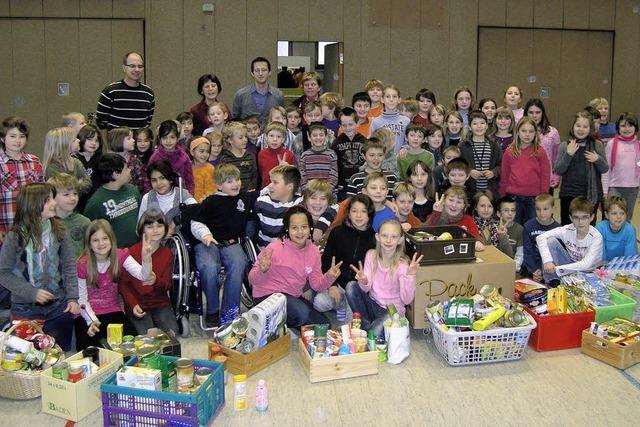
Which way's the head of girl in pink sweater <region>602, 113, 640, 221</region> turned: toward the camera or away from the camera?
toward the camera

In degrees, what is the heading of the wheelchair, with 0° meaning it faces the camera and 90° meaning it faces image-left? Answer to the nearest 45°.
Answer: approximately 0°

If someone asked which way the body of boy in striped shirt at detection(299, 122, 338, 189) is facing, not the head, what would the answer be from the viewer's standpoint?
toward the camera

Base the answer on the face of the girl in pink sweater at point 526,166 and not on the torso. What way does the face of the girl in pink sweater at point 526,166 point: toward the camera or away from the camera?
toward the camera

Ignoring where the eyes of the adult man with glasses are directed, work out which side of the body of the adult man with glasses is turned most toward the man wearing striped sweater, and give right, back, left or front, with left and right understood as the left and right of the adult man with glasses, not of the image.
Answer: right

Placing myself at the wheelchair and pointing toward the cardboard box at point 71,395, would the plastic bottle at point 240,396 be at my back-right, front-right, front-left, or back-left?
front-left

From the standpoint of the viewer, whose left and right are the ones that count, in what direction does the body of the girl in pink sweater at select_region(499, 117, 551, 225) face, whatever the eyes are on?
facing the viewer

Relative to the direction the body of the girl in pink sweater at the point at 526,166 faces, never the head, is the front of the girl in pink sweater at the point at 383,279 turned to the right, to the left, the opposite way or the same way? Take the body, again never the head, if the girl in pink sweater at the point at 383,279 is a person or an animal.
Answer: the same way

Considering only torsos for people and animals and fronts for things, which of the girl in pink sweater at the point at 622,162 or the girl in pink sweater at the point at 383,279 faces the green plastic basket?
the girl in pink sweater at the point at 622,162

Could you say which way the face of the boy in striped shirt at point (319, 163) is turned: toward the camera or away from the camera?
toward the camera

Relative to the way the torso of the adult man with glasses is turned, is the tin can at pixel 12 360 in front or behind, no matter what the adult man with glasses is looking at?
in front

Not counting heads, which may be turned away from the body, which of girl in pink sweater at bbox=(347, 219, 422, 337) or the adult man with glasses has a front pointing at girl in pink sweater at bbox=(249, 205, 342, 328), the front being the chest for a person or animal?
the adult man with glasses

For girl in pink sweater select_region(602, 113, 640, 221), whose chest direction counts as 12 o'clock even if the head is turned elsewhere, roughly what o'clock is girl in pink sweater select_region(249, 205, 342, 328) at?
girl in pink sweater select_region(249, 205, 342, 328) is roughly at 1 o'clock from girl in pink sweater select_region(602, 113, 640, 221).

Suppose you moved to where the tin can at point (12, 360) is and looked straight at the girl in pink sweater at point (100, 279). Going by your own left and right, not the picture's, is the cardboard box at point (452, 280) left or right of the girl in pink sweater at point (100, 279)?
right

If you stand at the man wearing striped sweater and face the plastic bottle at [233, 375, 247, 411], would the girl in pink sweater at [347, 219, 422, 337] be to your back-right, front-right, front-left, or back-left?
front-left

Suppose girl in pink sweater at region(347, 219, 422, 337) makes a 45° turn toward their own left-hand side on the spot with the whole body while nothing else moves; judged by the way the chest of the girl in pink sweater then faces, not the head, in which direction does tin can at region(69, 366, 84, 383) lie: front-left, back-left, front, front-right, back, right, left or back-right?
right

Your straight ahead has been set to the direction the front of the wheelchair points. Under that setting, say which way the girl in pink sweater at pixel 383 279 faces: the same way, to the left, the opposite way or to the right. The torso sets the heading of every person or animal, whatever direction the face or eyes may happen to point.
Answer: the same way

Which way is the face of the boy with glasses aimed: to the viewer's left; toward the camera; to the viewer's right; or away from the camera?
toward the camera

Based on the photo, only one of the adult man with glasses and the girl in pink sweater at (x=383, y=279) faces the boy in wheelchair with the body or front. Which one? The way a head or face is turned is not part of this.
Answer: the adult man with glasses
